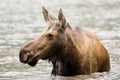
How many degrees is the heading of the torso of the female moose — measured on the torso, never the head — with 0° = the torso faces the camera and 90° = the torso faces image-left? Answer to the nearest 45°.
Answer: approximately 45°
